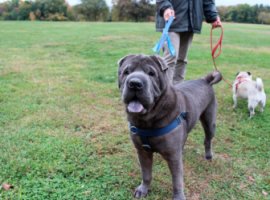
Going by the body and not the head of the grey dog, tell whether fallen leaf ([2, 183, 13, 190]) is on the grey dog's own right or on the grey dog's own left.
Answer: on the grey dog's own right

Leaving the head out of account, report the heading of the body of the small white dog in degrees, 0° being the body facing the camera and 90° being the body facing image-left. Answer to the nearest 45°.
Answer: approximately 135°

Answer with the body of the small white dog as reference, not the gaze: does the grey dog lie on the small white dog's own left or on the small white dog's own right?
on the small white dog's own left

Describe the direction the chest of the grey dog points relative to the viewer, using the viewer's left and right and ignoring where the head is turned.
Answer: facing the viewer and to the left of the viewer

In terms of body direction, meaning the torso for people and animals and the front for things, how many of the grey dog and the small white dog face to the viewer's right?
0

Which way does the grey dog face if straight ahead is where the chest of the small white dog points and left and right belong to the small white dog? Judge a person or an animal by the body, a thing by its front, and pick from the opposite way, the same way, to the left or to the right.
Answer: to the left

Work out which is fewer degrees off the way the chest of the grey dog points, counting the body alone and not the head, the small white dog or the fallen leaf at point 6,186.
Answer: the fallen leaf

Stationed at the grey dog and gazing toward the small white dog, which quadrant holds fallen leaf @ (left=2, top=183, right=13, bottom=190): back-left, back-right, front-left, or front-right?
back-left
